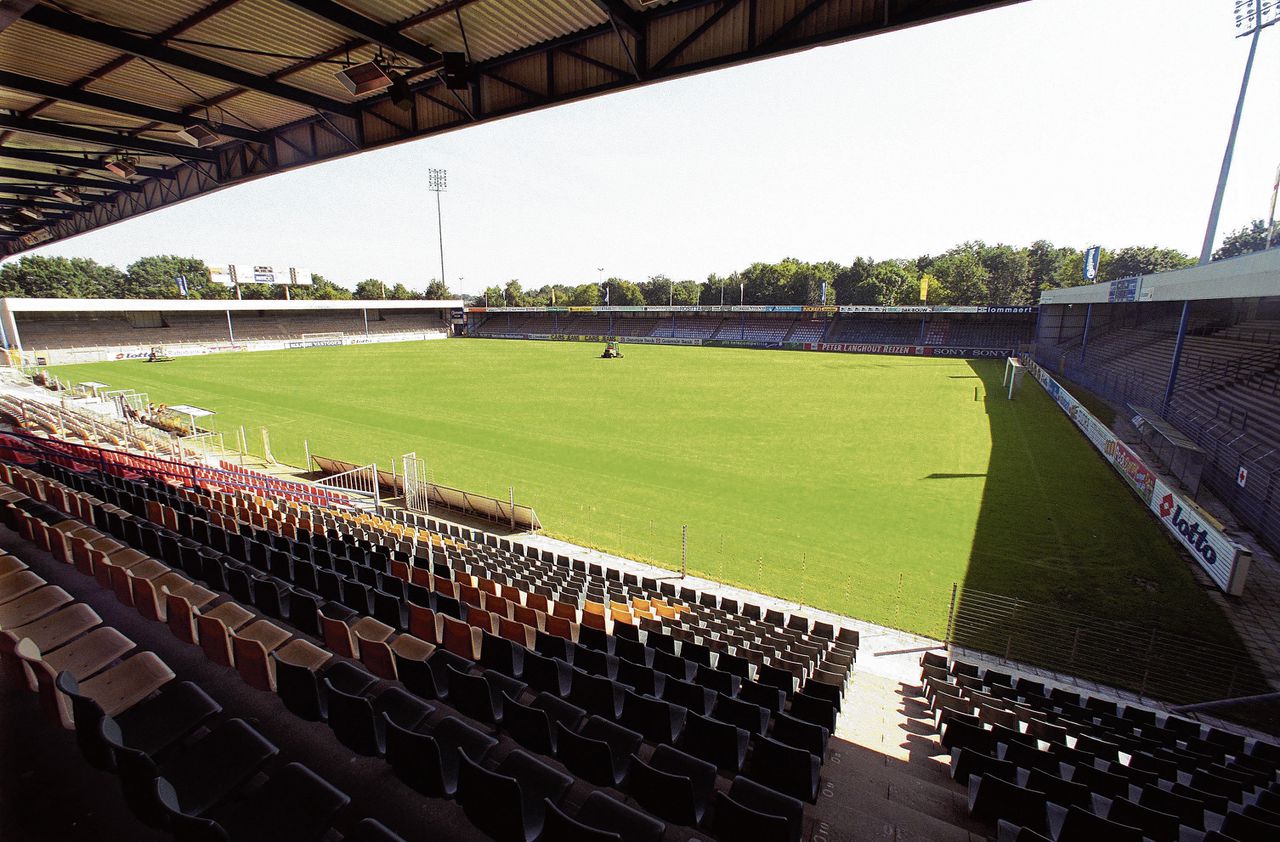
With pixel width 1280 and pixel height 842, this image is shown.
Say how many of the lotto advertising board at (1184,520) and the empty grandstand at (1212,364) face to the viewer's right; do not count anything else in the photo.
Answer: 0

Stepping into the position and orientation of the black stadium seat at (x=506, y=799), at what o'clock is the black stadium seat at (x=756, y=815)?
the black stadium seat at (x=756, y=815) is roughly at 2 o'clock from the black stadium seat at (x=506, y=799).

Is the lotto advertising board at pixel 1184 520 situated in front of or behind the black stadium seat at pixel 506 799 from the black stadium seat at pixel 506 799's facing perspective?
in front

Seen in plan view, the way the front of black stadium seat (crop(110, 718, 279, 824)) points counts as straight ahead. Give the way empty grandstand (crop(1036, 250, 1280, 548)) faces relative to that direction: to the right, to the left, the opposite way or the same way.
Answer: to the left

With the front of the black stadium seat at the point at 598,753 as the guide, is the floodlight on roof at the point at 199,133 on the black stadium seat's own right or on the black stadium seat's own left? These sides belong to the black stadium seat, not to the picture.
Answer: on the black stadium seat's own left

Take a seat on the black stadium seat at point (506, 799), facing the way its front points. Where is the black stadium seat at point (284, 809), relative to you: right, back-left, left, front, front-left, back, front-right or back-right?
back-left

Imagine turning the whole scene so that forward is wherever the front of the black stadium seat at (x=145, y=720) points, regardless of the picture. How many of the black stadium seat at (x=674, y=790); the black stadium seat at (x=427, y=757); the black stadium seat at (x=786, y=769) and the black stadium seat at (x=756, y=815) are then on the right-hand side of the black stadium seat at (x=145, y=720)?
4

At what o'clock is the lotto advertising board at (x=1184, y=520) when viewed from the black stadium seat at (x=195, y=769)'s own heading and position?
The lotto advertising board is roughly at 2 o'clock from the black stadium seat.

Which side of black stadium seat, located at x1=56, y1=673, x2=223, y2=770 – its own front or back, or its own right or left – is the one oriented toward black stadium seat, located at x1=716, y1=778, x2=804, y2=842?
right

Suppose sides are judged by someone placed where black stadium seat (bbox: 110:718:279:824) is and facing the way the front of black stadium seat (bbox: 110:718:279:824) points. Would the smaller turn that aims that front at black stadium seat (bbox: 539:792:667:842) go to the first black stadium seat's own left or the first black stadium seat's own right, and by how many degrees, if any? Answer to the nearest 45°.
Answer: approximately 90° to the first black stadium seat's own right

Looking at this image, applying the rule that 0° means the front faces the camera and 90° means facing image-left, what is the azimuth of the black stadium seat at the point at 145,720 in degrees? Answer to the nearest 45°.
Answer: approximately 225°

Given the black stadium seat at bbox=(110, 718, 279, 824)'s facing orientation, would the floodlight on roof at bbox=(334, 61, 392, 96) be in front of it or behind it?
in front

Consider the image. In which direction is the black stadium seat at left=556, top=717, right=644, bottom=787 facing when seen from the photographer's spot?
facing away from the viewer and to the right of the viewer

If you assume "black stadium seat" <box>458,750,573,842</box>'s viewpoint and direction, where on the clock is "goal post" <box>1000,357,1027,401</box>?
The goal post is roughly at 12 o'clock from the black stadium seat.

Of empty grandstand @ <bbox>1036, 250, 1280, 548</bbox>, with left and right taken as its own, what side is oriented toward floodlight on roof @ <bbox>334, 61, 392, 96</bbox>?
front

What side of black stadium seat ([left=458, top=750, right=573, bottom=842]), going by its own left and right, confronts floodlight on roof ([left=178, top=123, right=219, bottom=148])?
left

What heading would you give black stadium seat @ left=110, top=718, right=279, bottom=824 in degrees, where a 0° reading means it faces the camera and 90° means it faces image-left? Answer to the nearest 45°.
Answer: approximately 225°

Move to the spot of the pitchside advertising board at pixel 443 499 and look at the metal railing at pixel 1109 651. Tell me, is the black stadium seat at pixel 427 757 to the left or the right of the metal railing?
right

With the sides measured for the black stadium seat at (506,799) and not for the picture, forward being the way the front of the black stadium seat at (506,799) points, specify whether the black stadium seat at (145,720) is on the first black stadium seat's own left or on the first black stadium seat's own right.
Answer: on the first black stadium seat's own left

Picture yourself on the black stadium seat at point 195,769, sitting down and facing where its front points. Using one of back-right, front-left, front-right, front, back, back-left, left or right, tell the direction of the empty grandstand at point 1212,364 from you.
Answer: front-right
